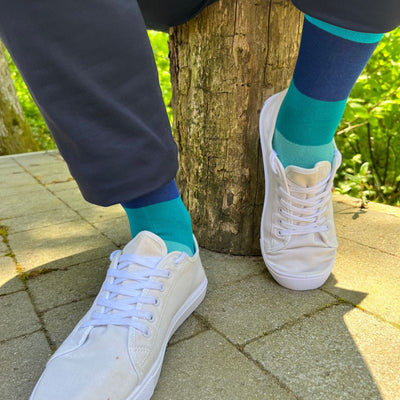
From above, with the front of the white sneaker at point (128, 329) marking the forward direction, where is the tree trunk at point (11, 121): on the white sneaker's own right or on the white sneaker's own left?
on the white sneaker's own right

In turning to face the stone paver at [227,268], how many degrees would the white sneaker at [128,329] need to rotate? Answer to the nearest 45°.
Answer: approximately 180°

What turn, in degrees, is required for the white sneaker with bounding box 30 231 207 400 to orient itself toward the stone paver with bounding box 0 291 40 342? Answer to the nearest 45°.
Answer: approximately 90° to its right

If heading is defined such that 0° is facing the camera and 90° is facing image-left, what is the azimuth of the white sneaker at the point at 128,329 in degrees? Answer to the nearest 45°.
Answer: approximately 45°

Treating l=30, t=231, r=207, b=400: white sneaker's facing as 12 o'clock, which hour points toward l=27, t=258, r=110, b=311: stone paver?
The stone paver is roughly at 4 o'clock from the white sneaker.

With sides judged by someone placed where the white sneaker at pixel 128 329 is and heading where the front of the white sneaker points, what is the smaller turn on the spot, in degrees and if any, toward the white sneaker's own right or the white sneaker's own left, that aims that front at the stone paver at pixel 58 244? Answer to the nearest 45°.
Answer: approximately 135° to the white sneaker's own right

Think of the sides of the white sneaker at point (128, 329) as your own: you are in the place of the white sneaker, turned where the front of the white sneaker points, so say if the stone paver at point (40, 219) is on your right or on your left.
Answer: on your right

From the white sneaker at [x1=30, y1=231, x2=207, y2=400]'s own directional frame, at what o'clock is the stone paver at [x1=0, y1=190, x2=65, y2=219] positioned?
The stone paver is roughly at 4 o'clock from the white sneaker.

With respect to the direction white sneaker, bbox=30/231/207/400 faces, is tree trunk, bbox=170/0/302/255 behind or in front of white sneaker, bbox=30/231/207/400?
behind
